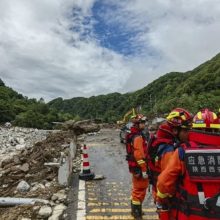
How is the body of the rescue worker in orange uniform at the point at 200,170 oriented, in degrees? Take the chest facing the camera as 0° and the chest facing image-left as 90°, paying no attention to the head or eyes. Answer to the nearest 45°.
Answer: approximately 180°

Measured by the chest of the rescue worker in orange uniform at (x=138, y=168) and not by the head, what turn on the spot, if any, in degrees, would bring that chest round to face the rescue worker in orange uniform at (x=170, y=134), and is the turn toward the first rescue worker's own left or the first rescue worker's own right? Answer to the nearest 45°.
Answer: approximately 90° to the first rescue worker's own right

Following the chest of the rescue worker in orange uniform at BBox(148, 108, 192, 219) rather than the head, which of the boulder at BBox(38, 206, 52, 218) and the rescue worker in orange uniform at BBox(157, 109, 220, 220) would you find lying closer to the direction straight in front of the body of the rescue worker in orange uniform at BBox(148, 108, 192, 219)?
the rescue worker in orange uniform

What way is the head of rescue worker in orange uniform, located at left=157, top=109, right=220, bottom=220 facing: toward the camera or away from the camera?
away from the camera
